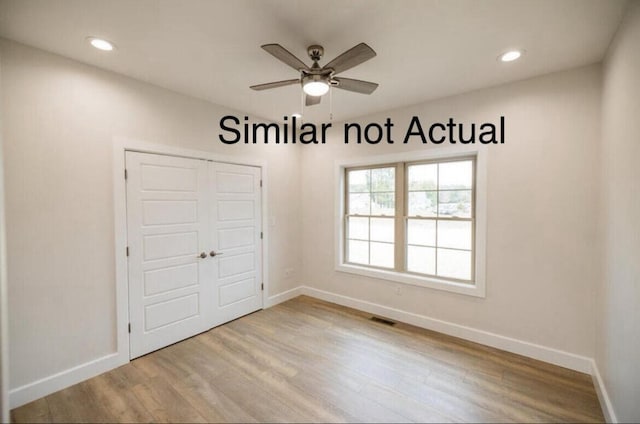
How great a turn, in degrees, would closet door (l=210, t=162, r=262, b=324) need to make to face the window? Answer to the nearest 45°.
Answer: approximately 45° to its left

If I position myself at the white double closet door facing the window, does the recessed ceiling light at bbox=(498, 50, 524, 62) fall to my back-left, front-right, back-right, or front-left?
front-right

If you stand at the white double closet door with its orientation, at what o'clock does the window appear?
The window is roughly at 11 o'clock from the white double closet door.

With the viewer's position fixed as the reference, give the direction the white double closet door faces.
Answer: facing the viewer and to the right of the viewer

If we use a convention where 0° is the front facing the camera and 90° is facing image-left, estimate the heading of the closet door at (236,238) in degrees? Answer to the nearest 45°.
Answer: approximately 315°

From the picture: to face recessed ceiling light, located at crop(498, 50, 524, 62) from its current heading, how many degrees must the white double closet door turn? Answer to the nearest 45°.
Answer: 0° — it already faces it

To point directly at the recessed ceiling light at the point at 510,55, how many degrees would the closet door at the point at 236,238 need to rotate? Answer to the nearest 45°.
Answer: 0° — it already faces it
